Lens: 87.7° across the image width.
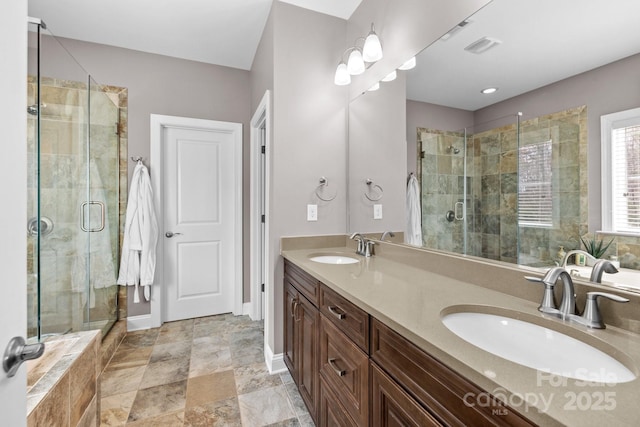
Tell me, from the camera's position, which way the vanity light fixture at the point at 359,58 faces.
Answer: facing the viewer and to the left of the viewer

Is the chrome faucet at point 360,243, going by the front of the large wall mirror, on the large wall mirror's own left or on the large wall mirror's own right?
on the large wall mirror's own right

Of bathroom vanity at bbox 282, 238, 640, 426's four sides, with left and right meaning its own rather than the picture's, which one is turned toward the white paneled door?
right

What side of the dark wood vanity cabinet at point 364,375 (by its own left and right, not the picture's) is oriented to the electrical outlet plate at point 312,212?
right

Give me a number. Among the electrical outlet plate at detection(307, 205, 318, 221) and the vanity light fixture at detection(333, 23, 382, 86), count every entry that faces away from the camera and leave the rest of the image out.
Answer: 0

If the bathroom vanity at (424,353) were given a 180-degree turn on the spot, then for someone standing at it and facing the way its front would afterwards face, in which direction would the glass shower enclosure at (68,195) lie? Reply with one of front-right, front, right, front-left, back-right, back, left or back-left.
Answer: back-left
